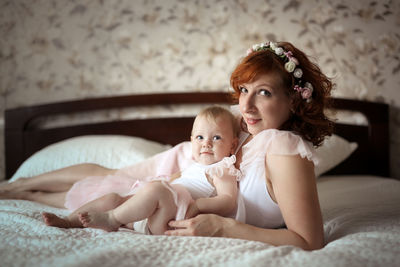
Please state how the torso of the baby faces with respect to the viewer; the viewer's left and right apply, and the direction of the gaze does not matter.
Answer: facing the viewer and to the left of the viewer

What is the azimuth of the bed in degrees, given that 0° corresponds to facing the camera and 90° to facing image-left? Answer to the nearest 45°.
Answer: approximately 0°
